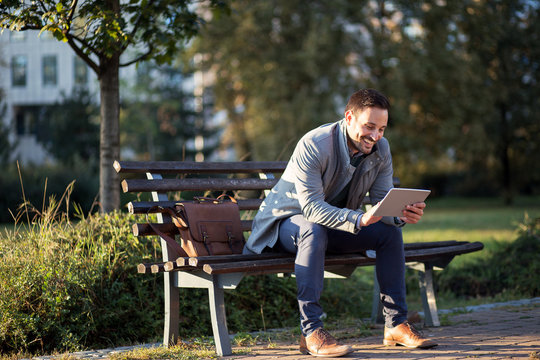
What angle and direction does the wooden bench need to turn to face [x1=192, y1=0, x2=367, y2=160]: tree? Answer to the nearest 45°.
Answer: approximately 135° to its left

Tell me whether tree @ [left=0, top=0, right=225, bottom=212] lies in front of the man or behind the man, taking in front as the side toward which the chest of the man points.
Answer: behind

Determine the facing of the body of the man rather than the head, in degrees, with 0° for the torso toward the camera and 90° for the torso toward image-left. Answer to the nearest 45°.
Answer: approximately 315°

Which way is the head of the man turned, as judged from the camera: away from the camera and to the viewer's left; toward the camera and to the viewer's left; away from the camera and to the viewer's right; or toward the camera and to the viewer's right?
toward the camera and to the viewer's right

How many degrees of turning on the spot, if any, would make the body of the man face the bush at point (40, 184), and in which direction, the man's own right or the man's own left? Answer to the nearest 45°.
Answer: approximately 180°

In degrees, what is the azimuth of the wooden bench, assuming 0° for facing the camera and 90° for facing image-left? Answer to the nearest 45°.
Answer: approximately 315°

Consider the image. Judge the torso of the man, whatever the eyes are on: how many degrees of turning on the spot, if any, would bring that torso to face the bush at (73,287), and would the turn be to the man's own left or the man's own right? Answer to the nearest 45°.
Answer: approximately 135° to the man's own right

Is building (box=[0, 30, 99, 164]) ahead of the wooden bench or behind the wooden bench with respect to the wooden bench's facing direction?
behind

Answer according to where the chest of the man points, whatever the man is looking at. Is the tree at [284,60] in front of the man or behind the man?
behind
